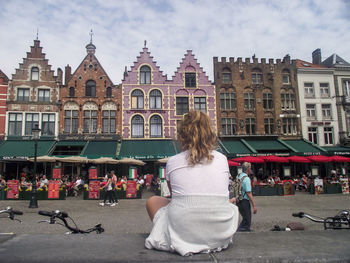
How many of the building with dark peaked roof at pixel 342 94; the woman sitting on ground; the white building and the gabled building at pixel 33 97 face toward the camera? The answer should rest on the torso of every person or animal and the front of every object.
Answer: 3

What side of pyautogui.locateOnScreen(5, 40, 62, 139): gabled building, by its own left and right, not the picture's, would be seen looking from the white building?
left

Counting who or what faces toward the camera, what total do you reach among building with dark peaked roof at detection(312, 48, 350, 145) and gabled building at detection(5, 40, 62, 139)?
2

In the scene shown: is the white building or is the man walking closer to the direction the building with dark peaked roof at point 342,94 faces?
the man walking

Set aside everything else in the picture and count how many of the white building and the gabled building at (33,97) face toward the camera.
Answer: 2

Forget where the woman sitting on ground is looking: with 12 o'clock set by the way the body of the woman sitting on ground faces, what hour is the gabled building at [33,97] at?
The gabled building is roughly at 11 o'clock from the woman sitting on ground.

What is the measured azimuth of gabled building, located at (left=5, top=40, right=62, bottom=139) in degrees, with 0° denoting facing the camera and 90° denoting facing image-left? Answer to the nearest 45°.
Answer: approximately 0°

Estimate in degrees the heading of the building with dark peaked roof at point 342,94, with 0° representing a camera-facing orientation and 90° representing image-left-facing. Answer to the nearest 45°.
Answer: approximately 0°

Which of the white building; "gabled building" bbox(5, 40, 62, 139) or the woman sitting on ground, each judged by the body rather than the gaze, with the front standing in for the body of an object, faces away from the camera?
the woman sitting on ground

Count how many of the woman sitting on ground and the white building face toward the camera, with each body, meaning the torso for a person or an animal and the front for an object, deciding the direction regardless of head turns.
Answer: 1

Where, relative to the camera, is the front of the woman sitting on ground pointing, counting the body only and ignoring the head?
away from the camera

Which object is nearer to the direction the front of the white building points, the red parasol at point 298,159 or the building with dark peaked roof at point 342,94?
the red parasol
